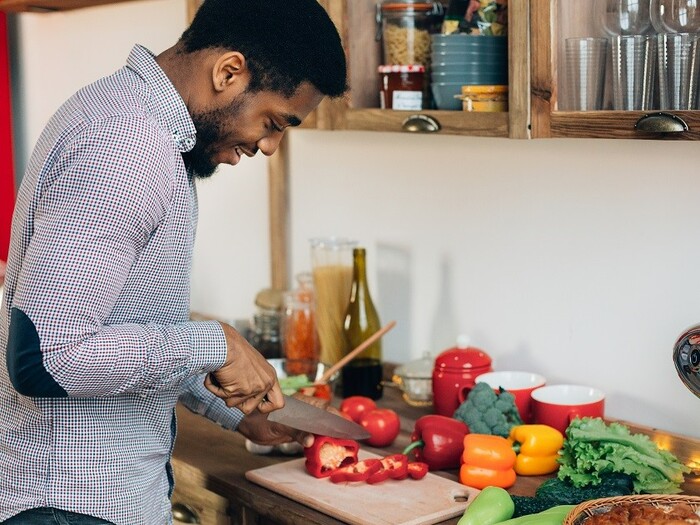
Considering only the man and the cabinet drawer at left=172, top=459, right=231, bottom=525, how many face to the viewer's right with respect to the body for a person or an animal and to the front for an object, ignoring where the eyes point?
1

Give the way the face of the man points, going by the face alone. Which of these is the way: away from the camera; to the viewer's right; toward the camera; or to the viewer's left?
to the viewer's right

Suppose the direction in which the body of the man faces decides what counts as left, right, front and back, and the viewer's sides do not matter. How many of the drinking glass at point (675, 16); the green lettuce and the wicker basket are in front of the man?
3

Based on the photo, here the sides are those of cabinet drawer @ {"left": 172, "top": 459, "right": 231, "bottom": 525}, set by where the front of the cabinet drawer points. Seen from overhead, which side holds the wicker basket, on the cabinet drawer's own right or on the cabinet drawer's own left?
on the cabinet drawer's own left

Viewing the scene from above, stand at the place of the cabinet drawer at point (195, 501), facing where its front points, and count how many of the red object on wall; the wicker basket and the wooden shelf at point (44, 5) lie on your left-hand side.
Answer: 1

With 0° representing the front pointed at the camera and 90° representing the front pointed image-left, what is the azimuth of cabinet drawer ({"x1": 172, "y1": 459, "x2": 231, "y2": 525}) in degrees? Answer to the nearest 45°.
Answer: approximately 45°

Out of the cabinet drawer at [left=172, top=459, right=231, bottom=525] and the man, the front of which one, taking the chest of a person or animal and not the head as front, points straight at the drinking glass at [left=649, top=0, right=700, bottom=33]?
the man

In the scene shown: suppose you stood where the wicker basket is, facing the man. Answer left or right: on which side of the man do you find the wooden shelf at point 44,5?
right

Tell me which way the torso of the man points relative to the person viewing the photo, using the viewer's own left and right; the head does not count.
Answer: facing to the right of the viewer
